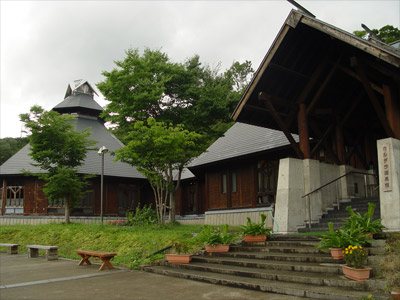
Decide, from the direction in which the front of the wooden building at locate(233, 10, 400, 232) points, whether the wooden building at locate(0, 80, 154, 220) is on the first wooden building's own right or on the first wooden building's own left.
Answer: on the first wooden building's own right

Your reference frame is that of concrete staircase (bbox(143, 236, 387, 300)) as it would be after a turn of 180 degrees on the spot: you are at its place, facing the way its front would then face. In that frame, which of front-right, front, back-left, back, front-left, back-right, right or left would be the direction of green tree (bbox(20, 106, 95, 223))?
left

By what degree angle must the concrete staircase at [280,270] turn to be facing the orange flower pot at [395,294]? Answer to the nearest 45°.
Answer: approximately 90° to its left

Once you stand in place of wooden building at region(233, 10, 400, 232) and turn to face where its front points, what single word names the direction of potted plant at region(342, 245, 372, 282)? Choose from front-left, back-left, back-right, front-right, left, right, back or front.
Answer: front-left

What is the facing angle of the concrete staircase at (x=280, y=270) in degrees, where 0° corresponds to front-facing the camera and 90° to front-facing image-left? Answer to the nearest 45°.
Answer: approximately 45°

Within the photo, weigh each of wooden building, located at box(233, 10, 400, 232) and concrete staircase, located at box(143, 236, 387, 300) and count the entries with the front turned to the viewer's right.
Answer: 0

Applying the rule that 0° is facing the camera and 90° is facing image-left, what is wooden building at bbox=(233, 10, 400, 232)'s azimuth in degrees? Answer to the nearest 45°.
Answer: approximately 45°
